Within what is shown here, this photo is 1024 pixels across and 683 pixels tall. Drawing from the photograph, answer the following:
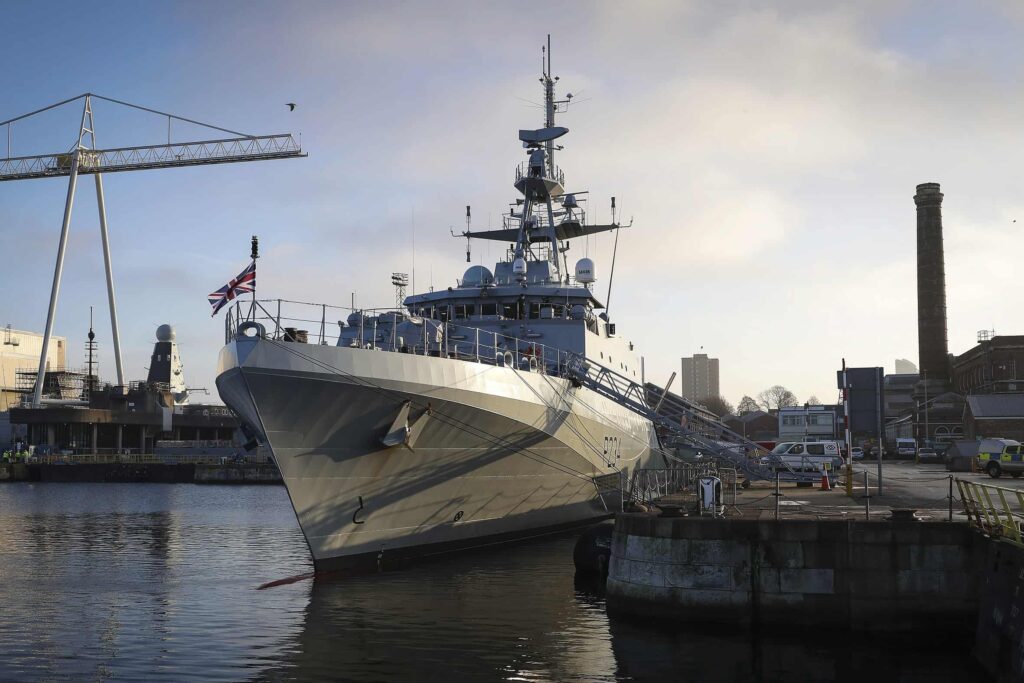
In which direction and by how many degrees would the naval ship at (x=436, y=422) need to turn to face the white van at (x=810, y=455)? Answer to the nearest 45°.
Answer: approximately 180°

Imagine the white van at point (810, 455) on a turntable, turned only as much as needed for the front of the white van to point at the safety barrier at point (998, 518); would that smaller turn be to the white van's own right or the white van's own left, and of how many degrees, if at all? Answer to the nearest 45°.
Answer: approximately 90° to the white van's own left

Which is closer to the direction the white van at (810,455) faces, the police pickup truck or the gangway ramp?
the gangway ramp

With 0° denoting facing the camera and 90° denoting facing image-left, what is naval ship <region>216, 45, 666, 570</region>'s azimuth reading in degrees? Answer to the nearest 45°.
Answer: approximately 45°

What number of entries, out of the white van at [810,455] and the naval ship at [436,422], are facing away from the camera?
0

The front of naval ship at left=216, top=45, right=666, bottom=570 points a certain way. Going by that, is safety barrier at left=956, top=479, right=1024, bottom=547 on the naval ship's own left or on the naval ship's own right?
on the naval ship's own left

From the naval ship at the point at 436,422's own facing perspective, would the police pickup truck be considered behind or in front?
behind

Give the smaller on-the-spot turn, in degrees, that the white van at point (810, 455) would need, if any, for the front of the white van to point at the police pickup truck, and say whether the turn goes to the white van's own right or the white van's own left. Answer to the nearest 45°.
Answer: approximately 135° to the white van's own right

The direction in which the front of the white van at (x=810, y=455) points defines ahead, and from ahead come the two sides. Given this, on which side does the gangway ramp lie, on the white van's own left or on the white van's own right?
on the white van's own left

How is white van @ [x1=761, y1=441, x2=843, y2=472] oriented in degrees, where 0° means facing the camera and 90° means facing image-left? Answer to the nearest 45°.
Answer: approximately 90°
